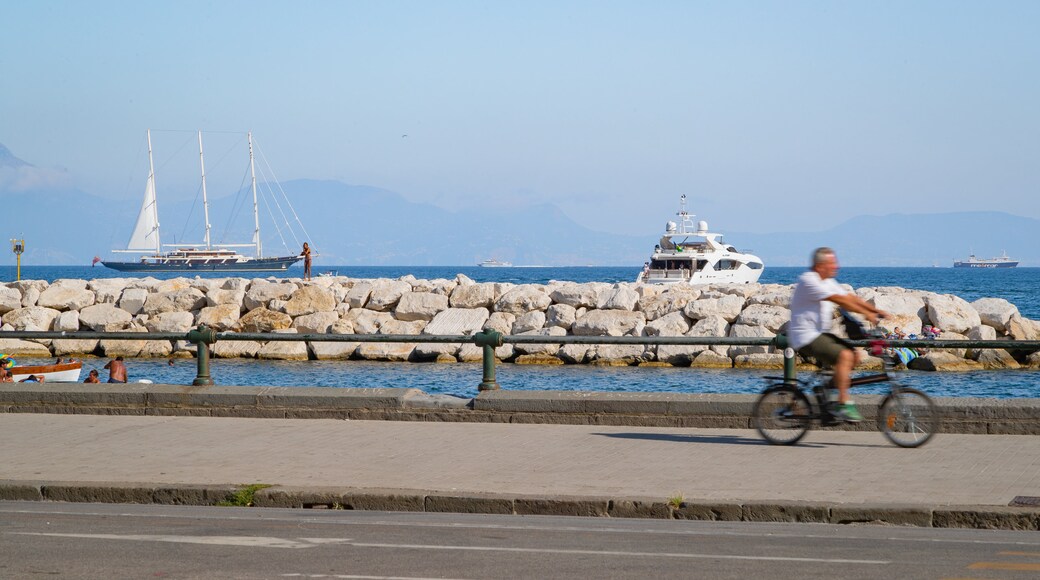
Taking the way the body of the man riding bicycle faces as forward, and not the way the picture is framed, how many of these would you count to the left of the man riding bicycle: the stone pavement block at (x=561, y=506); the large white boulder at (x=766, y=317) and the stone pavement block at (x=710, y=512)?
1

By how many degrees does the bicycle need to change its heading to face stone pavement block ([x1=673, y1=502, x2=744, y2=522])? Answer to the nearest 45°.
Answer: approximately 90° to its right

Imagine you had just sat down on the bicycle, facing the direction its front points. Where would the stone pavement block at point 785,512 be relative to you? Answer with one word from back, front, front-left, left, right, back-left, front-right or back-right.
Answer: right

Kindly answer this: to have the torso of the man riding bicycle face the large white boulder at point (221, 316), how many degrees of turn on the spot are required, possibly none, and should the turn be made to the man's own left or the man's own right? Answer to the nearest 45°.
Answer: approximately 135° to the man's own left

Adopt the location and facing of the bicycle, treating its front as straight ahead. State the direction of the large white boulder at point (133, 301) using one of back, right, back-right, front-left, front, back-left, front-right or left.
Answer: back-left

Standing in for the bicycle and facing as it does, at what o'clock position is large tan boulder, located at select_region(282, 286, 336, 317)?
The large tan boulder is roughly at 8 o'clock from the bicycle.

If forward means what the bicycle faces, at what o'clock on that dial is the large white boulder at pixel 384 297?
The large white boulder is roughly at 8 o'clock from the bicycle.

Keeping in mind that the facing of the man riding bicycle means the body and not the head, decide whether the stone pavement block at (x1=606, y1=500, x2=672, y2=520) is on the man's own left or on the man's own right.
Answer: on the man's own right

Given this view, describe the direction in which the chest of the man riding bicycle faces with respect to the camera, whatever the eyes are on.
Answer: to the viewer's right

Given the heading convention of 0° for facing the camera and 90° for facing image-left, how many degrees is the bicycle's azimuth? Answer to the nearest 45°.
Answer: approximately 270°
